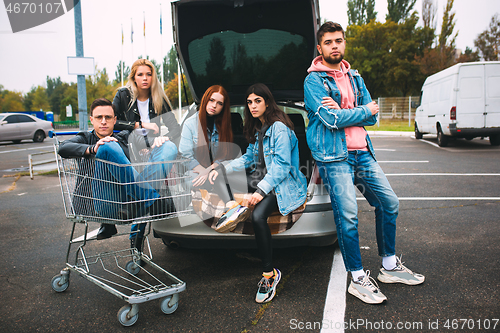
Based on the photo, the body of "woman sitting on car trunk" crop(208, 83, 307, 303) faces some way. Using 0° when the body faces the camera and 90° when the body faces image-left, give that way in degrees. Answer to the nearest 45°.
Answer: approximately 45°

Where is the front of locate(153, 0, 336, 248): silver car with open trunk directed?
away from the camera

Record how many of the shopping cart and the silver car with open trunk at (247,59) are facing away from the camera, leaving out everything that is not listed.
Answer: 1
